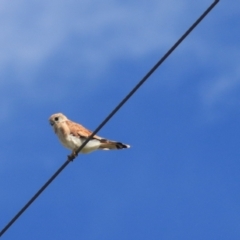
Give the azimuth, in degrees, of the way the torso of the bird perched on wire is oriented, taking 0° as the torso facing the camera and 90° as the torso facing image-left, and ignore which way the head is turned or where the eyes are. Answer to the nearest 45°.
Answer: approximately 90°
